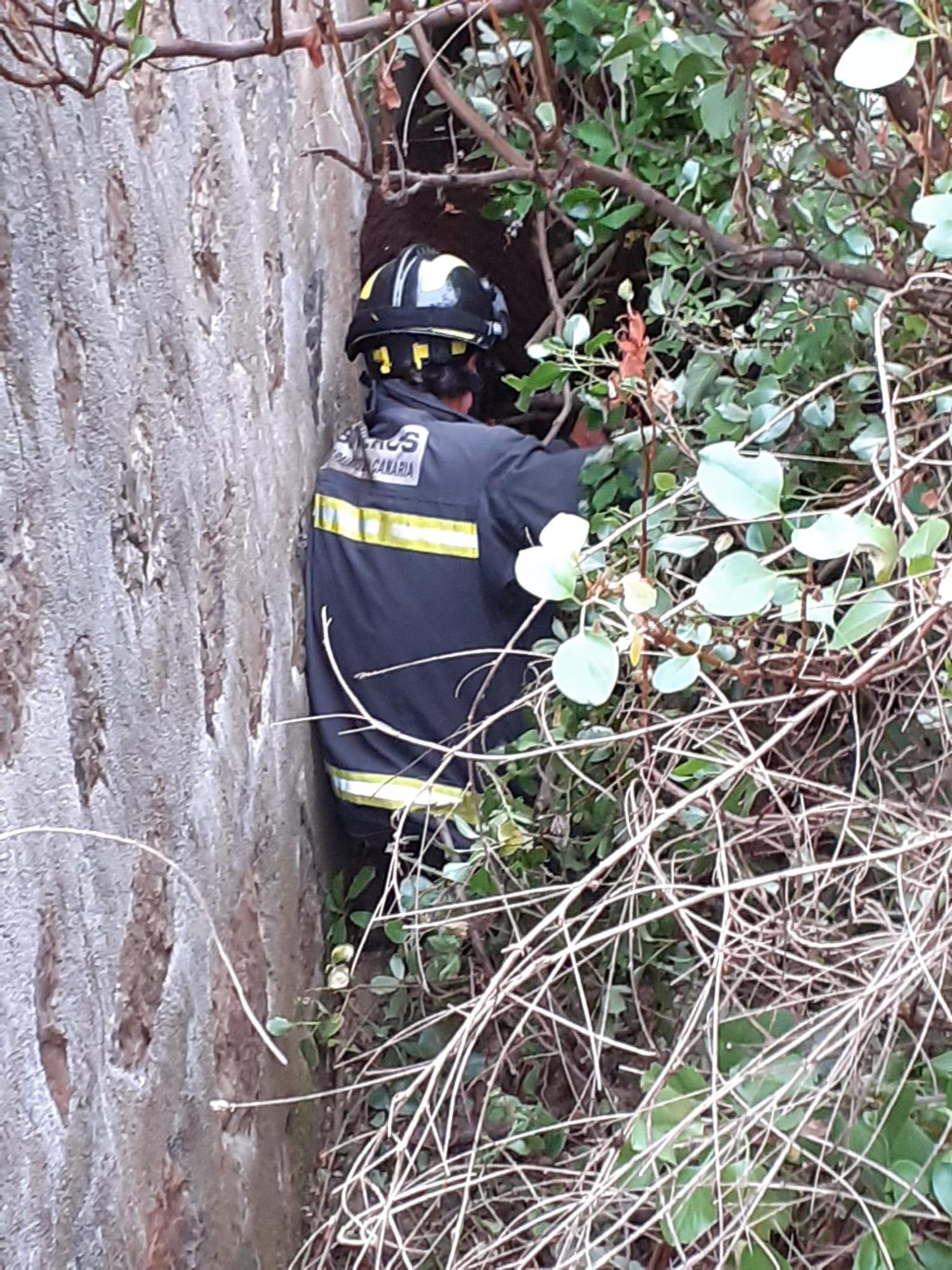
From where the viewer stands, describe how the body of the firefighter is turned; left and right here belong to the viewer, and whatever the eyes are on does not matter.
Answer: facing away from the viewer and to the right of the viewer

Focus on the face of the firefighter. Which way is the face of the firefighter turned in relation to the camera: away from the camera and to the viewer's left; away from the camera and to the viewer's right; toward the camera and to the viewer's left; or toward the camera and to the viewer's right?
away from the camera and to the viewer's right
